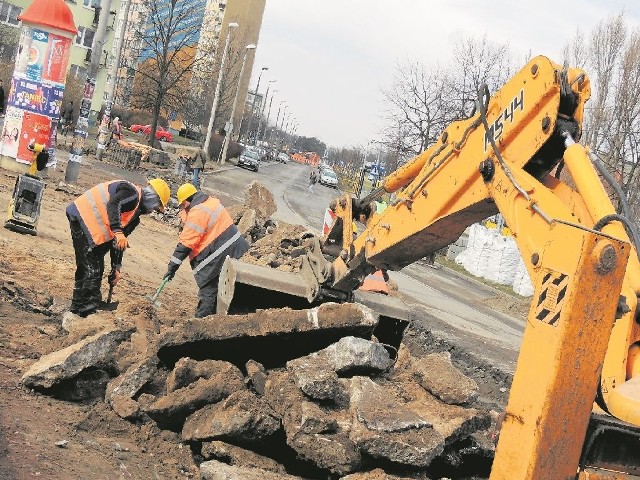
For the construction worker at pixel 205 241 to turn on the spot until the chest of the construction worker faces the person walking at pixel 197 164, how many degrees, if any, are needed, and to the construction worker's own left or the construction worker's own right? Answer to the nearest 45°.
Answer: approximately 90° to the construction worker's own right

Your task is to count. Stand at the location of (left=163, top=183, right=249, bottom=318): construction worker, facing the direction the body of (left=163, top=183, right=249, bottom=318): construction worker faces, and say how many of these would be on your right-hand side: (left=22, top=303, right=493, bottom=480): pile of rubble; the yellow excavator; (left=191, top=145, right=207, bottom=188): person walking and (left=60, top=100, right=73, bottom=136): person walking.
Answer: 2

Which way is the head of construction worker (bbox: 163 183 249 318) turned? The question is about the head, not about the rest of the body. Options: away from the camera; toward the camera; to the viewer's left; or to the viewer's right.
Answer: to the viewer's left

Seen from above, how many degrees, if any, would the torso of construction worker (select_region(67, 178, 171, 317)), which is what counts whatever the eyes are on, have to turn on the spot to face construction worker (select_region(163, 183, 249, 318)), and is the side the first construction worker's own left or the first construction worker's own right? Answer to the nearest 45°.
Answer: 0° — they already face them

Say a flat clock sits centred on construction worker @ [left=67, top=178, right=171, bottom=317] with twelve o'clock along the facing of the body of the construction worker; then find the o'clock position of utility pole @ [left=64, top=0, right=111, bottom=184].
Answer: The utility pole is roughly at 9 o'clock from the construction worker.

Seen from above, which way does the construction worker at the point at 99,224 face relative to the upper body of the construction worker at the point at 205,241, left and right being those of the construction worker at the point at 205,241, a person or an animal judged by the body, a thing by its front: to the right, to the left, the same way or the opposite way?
the opposite way

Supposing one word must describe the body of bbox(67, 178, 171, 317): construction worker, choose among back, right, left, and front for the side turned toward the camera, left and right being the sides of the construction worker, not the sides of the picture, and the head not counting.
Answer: right

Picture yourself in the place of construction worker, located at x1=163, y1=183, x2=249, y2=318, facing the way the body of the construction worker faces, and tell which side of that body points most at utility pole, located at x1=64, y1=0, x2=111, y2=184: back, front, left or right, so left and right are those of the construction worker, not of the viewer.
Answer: right

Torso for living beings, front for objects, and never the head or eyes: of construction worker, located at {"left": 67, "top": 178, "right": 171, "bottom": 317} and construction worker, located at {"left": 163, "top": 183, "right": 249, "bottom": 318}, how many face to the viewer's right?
1

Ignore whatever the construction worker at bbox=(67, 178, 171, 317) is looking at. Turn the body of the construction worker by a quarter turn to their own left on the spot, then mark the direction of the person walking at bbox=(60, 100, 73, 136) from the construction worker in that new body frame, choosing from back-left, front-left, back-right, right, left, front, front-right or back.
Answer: front

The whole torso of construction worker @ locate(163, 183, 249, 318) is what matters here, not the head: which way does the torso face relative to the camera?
to the viewer's left

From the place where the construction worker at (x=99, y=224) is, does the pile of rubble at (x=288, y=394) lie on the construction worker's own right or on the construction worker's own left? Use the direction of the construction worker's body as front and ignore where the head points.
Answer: on the construction worker's own right
